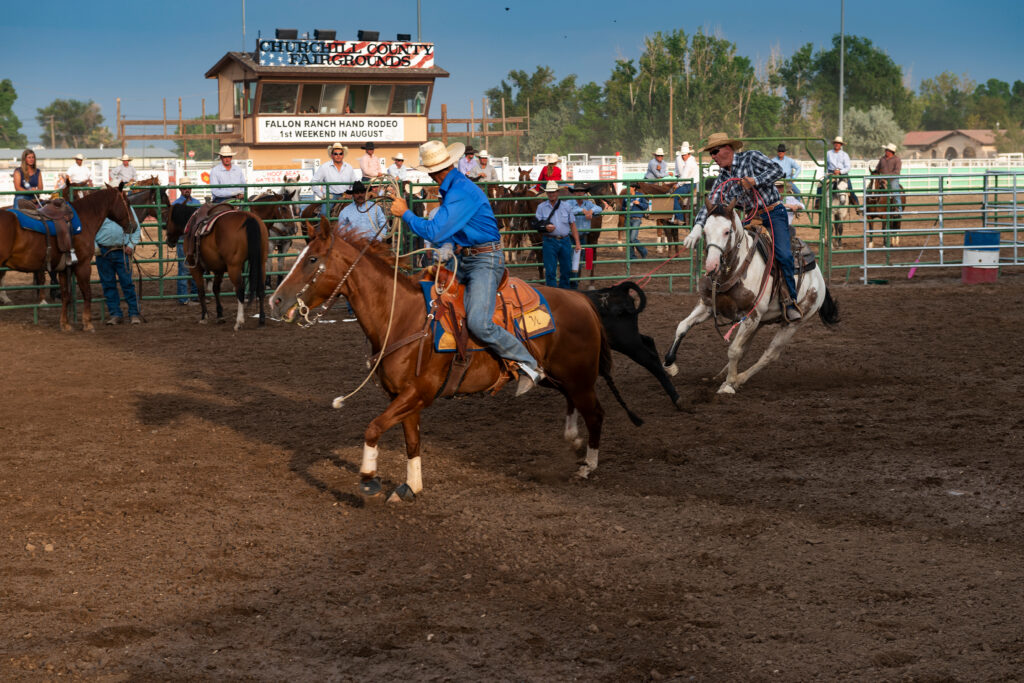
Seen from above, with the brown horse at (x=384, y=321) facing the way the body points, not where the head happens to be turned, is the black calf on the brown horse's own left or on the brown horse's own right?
on the brown horse's own right

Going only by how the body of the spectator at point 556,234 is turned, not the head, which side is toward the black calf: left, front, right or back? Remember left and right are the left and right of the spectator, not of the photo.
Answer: front

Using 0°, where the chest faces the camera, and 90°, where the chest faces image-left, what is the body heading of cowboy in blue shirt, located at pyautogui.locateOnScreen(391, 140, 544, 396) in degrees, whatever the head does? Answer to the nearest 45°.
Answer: approximately 90°

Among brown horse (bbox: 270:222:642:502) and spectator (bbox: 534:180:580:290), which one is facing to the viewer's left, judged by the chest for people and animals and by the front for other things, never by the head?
the brown horse

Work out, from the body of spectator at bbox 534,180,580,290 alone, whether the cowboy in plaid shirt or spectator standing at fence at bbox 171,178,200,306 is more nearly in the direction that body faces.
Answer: the cowboy in plaid shirt

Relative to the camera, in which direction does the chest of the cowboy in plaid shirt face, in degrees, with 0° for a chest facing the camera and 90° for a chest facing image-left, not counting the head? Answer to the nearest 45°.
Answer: approximately 45°

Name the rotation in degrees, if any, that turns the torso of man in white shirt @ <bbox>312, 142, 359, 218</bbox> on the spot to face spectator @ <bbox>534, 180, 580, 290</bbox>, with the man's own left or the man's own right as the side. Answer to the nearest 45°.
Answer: approximately 45° to the man's own left

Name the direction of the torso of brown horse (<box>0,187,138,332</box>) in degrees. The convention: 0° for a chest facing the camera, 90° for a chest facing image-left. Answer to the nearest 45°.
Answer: approximately 270°

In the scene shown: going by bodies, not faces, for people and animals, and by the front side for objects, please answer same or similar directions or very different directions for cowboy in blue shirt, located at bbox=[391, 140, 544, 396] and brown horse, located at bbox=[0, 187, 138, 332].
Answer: very different directions

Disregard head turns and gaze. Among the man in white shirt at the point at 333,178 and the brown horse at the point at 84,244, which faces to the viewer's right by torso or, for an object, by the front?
the brown horse

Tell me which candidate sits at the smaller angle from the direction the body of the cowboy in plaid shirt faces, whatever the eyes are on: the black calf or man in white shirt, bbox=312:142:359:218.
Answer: the black calf

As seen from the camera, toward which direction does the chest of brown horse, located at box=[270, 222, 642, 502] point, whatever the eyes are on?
to the viewer's left
